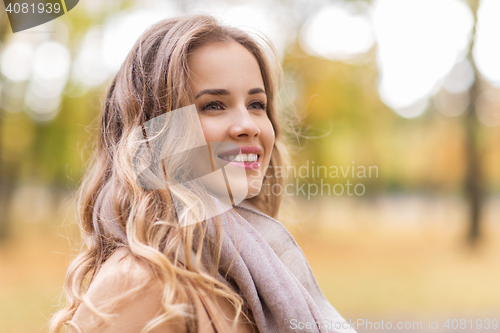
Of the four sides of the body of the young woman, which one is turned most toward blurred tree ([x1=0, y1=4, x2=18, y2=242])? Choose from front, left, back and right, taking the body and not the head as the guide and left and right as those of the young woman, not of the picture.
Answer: back

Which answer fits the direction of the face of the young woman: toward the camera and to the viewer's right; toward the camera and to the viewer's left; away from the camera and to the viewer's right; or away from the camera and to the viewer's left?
toward the camera and to the viewer's right
